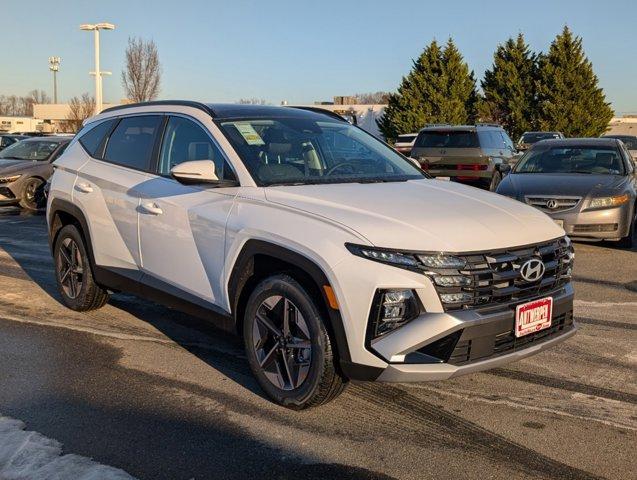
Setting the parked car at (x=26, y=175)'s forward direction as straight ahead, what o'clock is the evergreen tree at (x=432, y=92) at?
The evergreen tree is roughly at 6 o'clock from the parked car.

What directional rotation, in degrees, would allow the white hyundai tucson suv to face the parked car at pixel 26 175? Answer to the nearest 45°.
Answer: approximately 180°

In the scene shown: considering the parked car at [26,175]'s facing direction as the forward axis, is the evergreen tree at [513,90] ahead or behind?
behind

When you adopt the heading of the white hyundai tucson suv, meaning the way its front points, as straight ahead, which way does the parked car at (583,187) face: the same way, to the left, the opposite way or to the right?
to the right

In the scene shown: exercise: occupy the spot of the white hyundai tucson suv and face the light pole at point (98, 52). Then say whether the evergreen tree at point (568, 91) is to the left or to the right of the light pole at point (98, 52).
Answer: right

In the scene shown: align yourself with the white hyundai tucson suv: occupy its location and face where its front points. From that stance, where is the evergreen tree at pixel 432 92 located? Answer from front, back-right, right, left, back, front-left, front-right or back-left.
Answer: back-left

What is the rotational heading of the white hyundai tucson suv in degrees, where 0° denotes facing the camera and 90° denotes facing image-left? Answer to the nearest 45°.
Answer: approximately 315°

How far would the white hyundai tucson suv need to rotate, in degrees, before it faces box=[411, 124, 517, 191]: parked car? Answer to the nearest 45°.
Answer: approximately 135° to its left

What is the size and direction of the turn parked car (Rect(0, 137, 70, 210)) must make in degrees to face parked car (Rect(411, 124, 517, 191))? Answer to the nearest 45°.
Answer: approximately 135° to its left

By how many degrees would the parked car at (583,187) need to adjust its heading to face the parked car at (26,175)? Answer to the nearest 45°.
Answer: approximately 90° to its right

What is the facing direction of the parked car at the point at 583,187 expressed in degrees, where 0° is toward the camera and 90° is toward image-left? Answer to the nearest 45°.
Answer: approximately 0°
